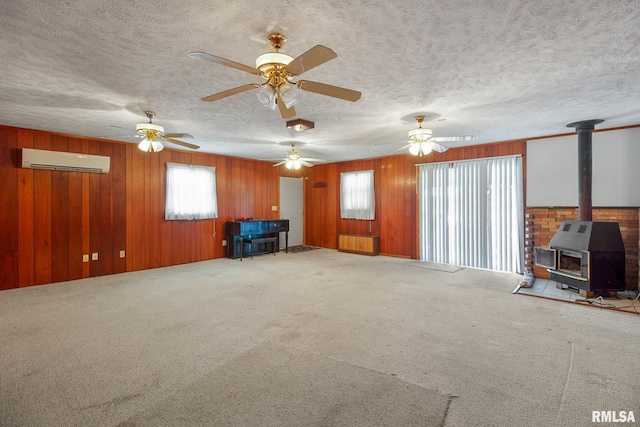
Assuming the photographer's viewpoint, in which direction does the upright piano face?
facing the viewer and to the right of the viewer

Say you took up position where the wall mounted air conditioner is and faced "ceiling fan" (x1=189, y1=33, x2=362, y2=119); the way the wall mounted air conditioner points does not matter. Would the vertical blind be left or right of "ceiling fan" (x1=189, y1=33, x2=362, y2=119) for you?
left

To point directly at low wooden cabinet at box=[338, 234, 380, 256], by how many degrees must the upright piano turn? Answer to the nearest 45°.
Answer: approximately 45° to its left

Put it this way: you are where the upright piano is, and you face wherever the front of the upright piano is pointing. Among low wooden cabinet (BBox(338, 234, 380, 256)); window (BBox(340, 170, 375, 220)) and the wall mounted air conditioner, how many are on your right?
1

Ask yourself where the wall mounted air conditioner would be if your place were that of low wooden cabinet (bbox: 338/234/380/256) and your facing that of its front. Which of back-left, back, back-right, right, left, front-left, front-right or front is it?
front

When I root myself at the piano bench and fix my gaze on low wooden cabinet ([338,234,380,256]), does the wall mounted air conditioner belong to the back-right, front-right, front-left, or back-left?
back-right

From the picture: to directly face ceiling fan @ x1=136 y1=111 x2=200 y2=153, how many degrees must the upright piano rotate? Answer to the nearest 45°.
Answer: approximately 45° to its right

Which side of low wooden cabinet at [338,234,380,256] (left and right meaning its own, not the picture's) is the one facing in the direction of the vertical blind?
left

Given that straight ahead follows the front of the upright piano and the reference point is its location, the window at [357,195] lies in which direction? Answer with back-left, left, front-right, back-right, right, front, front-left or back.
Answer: front-left

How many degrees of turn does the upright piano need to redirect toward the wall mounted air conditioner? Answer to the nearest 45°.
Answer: approximately 90° to its right

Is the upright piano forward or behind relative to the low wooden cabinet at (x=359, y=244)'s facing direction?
forward

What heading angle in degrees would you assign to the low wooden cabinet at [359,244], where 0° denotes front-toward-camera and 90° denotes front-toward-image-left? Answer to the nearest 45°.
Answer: approximately 45°

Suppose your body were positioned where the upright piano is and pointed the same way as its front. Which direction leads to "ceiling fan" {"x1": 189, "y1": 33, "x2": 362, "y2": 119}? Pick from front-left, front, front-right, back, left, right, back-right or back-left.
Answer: front-right

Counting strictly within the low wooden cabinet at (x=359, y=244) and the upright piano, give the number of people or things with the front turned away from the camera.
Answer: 0
